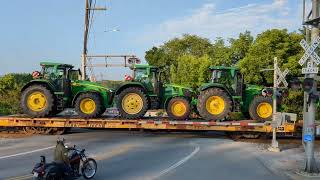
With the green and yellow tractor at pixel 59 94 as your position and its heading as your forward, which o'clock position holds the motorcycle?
The motorcycle is roughly at 3 o'clock from the green and yellow tractor.

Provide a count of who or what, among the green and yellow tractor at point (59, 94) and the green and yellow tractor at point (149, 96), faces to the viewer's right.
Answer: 2

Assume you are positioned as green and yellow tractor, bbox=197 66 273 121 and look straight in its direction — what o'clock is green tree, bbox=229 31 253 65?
The green tree is roughly at 9 o'clock from the green and yellow tractor.

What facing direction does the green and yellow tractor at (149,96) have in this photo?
to the viewer's right

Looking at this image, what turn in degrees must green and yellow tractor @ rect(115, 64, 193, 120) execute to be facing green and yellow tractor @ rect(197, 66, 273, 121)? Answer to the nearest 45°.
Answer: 0° — it already faces it

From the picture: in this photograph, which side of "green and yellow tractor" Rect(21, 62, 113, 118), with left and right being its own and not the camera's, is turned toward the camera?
right

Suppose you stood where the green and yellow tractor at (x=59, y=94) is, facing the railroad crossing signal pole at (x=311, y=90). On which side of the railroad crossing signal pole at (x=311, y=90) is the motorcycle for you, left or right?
right

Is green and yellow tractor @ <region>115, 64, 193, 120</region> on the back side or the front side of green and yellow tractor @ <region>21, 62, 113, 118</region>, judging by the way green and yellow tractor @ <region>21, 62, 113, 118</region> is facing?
on the front side

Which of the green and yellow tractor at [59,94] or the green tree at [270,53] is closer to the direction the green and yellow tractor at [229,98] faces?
the green tree

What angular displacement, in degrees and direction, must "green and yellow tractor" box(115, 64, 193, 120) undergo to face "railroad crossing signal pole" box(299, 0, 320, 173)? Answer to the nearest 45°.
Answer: approximately 45° to its right

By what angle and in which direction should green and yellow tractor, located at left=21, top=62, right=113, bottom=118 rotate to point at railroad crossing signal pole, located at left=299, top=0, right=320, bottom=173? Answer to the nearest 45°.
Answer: approximately 45° to its right

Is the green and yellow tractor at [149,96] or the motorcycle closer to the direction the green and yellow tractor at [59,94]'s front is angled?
the green and yellow tractor

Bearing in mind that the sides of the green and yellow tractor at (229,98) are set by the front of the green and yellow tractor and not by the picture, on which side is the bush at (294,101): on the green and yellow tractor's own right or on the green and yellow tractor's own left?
on the green and yellow tractor's own left

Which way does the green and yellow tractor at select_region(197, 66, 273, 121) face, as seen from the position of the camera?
facing to the right of the viewer
